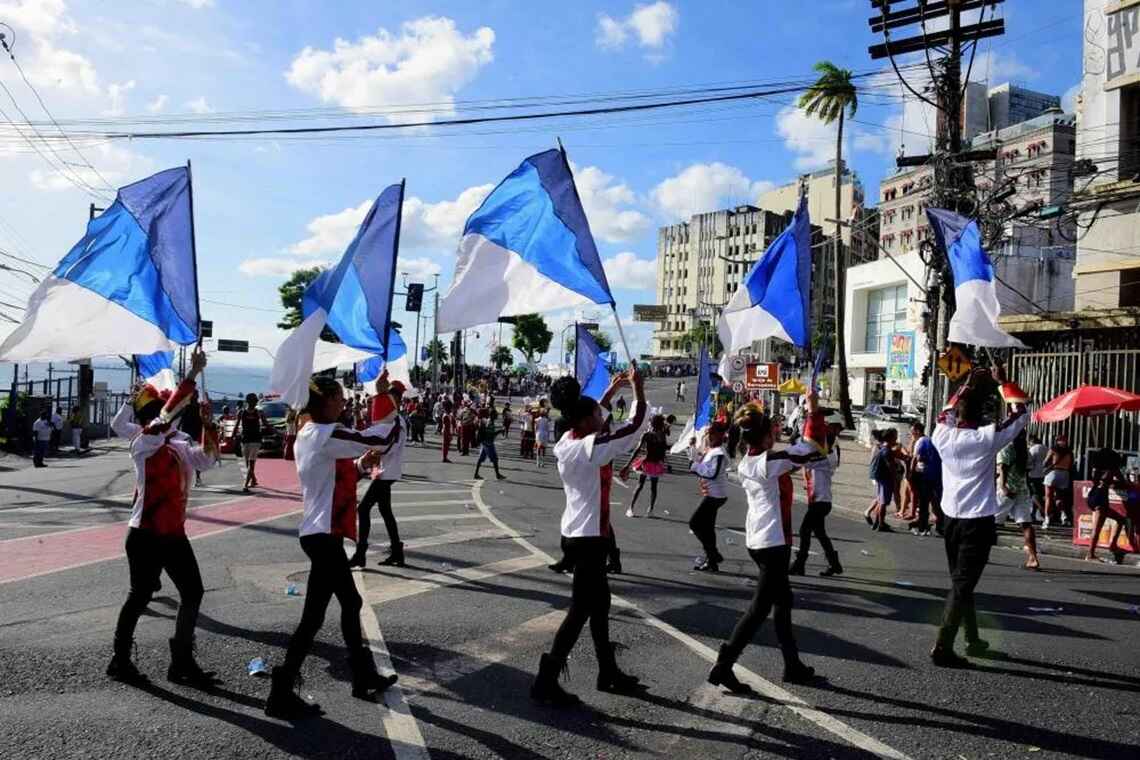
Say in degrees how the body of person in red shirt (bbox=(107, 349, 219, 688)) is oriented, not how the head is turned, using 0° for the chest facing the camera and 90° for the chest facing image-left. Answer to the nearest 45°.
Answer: approximately 315°

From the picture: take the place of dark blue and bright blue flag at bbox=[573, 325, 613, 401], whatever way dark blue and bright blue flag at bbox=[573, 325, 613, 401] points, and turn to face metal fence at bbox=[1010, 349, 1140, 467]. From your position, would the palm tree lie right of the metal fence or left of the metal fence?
left

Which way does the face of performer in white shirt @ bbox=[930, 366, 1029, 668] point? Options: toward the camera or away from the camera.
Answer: away from the camera

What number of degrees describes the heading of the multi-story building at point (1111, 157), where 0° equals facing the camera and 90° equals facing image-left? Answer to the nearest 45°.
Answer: approximately 45°

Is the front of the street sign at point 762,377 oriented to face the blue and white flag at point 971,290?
yes

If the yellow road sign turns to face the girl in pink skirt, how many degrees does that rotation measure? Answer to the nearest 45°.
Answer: approximately 90° to its right
